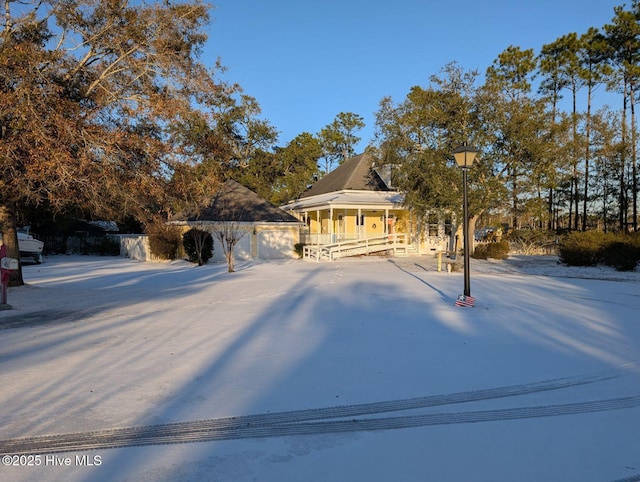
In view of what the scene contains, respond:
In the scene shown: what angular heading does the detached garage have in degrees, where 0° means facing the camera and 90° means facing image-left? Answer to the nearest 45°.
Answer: approximately 0°

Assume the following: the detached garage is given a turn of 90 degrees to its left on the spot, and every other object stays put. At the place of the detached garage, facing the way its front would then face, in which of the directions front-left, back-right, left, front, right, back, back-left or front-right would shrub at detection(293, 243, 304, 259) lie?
front

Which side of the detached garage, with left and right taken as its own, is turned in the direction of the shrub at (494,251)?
left

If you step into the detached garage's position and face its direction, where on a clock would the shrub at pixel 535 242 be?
The shrub is roughly at 9 o'clock from the detached garage.

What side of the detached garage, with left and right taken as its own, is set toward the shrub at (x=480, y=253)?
left

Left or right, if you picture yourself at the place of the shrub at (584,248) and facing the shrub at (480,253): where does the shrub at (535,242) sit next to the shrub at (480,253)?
right

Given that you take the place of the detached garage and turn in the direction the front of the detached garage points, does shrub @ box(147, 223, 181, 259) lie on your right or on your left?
on your right

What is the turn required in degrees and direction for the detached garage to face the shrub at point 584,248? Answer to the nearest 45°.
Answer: approximately 45° to its left

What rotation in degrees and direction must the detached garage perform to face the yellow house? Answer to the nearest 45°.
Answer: approximately 90° to its left
